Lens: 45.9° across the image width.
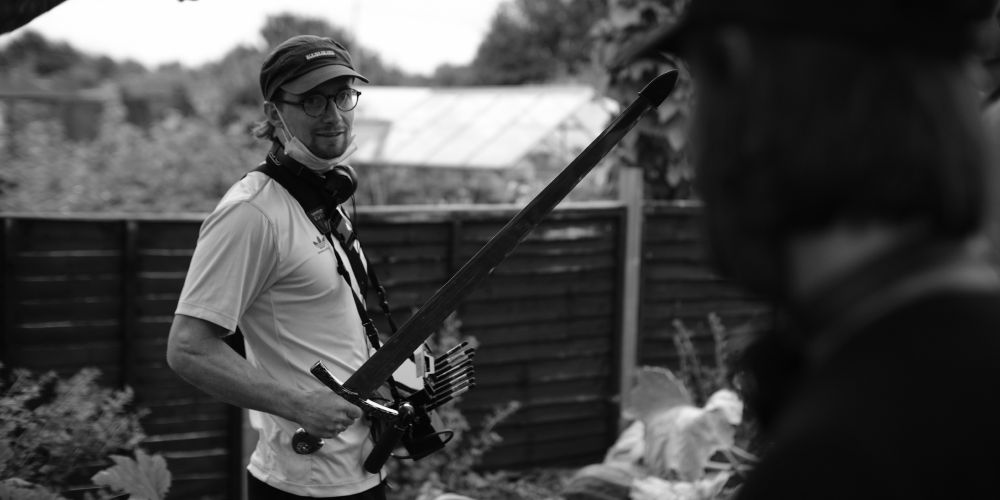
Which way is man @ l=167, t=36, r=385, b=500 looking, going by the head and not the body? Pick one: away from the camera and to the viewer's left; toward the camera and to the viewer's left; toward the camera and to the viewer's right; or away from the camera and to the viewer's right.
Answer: toward the camera and to the viewer's right

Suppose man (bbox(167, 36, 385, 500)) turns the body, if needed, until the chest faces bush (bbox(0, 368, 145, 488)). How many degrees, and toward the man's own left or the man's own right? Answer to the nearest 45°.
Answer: approximately 180°

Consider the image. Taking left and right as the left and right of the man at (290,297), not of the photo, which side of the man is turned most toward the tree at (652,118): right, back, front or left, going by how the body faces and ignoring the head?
left

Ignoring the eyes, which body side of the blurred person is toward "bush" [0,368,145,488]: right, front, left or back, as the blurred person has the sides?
front

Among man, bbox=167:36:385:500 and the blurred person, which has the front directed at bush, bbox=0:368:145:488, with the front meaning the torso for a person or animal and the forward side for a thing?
the blurred person

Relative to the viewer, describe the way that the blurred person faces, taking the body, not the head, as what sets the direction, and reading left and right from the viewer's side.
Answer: facing away from the viewer and to the left of the viewer

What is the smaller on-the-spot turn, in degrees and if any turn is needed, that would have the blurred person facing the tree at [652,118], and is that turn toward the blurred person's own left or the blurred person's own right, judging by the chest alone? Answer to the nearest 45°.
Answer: approximately 45° to the blurred person's own right

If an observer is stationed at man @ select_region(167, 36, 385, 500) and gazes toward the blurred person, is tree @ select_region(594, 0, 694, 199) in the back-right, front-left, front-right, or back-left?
back-left

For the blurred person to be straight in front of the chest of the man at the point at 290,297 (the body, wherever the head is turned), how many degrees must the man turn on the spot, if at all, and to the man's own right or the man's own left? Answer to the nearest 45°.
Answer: approximately 45° to the man's own right

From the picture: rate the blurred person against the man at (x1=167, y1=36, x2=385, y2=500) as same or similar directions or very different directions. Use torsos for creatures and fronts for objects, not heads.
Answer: very different directions

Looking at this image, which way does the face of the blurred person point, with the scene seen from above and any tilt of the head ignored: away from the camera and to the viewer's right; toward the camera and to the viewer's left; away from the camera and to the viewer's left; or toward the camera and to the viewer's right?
away from the camera and to the viewer's left

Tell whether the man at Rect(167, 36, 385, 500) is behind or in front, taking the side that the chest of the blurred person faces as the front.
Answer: in front

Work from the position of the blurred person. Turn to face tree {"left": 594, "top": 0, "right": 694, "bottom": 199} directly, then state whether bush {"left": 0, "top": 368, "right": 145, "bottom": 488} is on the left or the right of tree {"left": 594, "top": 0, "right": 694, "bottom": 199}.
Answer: left
